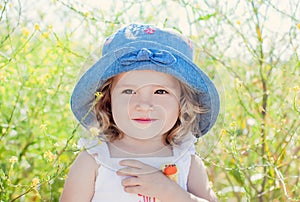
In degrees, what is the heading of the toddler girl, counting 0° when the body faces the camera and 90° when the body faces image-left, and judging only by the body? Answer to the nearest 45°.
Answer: approximately 0°
